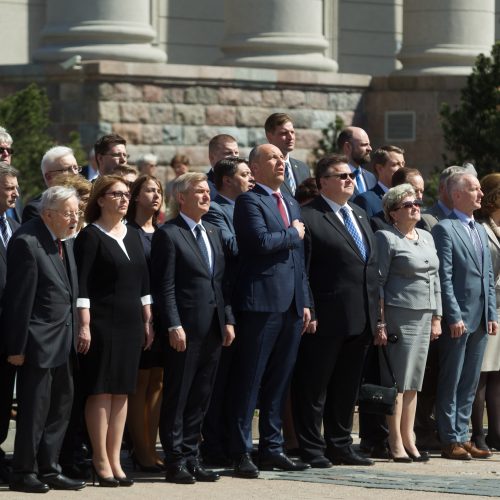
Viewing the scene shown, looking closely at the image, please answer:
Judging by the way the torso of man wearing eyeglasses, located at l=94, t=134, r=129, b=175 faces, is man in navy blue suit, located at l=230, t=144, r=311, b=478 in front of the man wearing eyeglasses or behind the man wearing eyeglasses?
in front

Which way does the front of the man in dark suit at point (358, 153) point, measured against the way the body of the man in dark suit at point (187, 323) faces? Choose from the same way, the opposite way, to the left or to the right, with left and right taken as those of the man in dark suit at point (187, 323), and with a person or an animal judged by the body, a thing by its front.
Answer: the same way

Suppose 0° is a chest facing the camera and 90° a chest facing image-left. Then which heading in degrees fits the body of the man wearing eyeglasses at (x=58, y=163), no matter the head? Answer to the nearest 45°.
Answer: approximately 315°

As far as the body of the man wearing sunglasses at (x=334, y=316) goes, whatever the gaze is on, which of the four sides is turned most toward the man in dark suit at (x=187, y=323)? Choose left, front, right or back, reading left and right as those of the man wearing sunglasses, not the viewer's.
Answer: right

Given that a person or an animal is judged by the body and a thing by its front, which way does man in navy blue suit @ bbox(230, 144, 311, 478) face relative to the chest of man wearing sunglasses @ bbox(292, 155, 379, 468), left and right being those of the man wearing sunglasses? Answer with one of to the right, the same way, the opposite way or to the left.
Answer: the same way

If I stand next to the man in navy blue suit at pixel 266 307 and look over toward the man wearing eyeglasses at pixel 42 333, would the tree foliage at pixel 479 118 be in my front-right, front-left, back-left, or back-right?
back-right

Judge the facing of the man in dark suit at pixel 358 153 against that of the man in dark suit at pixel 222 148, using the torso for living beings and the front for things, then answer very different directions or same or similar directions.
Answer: same or similar directions

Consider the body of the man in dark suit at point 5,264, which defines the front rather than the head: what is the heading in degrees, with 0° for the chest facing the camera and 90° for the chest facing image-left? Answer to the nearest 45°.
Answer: approximately 315°

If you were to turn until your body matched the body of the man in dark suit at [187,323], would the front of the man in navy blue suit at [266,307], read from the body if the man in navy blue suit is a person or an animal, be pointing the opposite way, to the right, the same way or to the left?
the same way

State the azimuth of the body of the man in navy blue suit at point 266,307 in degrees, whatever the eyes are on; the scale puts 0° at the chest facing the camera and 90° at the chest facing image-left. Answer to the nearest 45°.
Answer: approximately 315°

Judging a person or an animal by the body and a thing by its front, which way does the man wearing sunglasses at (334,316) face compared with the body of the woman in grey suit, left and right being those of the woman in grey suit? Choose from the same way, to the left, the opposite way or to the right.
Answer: the same way

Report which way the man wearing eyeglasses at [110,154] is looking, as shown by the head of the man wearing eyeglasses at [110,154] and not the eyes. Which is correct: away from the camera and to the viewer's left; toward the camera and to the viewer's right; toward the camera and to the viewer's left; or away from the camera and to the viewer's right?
toward the camera and to the viewer's right

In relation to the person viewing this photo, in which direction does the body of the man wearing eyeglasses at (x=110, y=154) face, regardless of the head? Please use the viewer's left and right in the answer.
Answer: facing the viewer and to the right of the viewer
